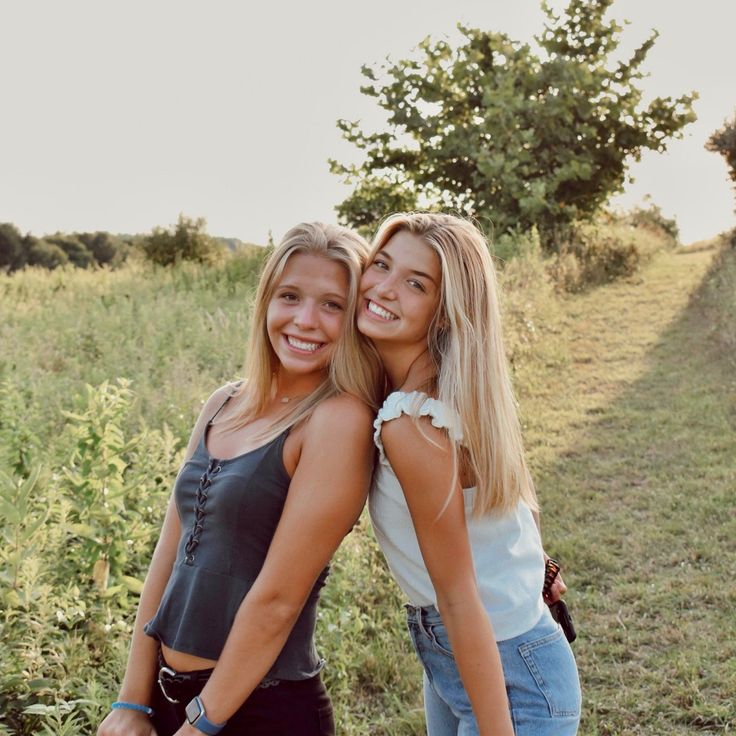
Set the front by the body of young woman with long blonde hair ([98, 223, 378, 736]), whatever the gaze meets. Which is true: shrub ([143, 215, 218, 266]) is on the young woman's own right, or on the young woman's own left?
on the young woman's own right

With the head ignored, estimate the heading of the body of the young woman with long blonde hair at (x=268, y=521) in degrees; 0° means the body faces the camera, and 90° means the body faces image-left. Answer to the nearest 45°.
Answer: approximately 45°

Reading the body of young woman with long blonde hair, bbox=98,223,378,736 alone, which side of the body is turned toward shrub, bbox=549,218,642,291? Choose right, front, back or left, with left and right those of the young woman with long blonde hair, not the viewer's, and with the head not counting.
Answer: back

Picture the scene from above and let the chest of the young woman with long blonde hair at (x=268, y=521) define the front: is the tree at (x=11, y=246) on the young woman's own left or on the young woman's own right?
on the young woman's own right

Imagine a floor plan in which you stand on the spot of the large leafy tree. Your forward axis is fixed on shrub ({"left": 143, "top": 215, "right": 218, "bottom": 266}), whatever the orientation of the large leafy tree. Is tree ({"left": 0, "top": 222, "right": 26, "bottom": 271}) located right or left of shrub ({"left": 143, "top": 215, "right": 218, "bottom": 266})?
left

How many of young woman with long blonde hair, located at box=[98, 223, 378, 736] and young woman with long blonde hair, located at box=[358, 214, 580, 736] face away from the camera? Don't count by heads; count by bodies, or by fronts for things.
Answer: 0
